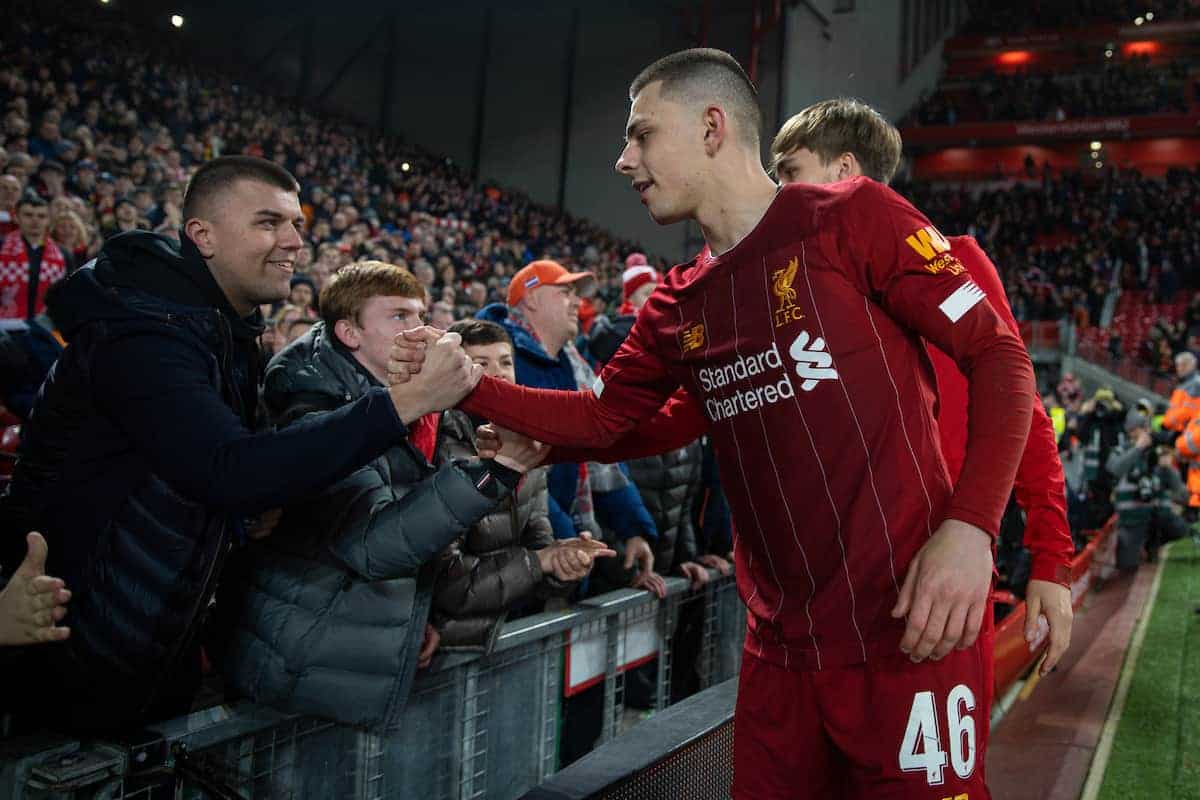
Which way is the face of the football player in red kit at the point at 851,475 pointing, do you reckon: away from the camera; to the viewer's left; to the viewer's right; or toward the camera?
to the viewer's left

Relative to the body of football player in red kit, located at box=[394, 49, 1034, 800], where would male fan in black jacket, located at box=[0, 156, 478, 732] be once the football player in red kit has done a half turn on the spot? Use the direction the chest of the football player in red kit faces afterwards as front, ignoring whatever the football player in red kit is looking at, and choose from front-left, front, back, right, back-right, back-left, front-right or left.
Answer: back-left

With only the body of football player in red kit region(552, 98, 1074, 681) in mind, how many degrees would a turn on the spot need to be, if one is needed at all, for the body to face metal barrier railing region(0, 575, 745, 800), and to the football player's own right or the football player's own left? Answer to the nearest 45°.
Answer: approximately 45° to the football player's own right

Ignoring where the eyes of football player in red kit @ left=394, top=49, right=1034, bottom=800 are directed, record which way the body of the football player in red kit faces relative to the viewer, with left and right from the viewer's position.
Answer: facing the viewer and to the left of the viewer

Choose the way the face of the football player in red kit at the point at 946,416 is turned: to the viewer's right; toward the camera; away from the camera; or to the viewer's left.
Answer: to the viewer's left

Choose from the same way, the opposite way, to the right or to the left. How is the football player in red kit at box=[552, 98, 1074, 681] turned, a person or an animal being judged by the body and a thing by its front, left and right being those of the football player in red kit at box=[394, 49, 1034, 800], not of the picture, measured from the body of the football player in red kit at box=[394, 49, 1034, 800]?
the same way

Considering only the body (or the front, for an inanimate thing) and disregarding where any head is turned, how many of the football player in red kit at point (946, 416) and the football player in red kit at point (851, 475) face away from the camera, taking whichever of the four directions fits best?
0

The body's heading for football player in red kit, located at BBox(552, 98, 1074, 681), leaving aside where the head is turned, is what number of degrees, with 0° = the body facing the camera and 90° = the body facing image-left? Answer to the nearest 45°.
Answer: approximately 45°
